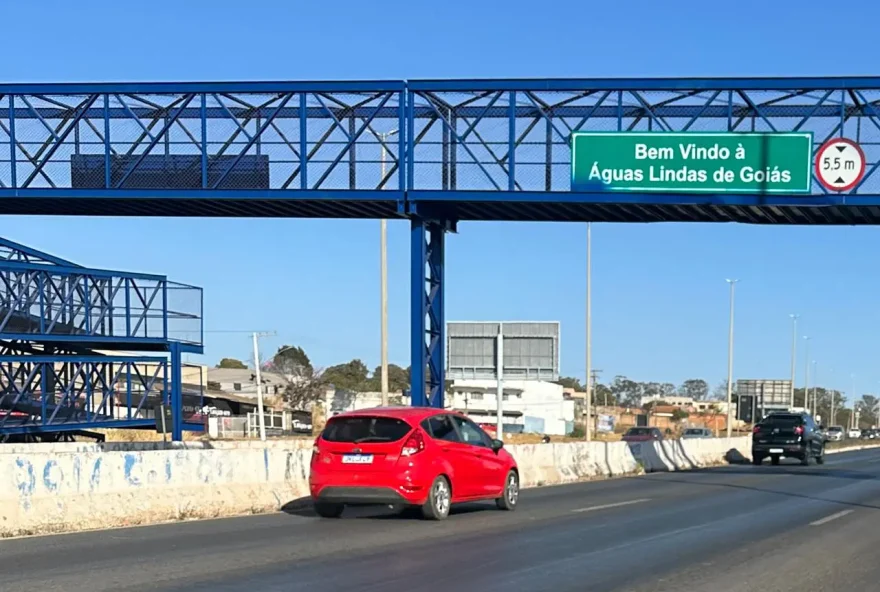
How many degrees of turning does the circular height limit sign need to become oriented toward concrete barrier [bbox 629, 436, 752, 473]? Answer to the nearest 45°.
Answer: approximately 180°

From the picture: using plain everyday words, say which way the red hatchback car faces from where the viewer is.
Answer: facing away from the viewer and to the right of the viewer

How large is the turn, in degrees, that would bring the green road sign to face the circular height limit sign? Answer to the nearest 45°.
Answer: approximately 90° to its left

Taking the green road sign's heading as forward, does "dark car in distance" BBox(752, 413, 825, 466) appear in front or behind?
behind

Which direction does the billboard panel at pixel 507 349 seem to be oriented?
away from the camera

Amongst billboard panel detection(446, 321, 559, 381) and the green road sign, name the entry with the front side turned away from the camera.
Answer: the billboard panel

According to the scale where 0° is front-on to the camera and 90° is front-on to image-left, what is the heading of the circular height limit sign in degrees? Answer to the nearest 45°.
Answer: approximately 0°

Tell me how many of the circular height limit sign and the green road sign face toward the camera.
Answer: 2

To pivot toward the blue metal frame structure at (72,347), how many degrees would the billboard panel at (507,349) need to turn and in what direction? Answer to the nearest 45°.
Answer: approximately 135° to its left

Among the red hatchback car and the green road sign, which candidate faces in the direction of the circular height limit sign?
the red hatchback car

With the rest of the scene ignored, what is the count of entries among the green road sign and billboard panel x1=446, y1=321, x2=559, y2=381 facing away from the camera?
1
